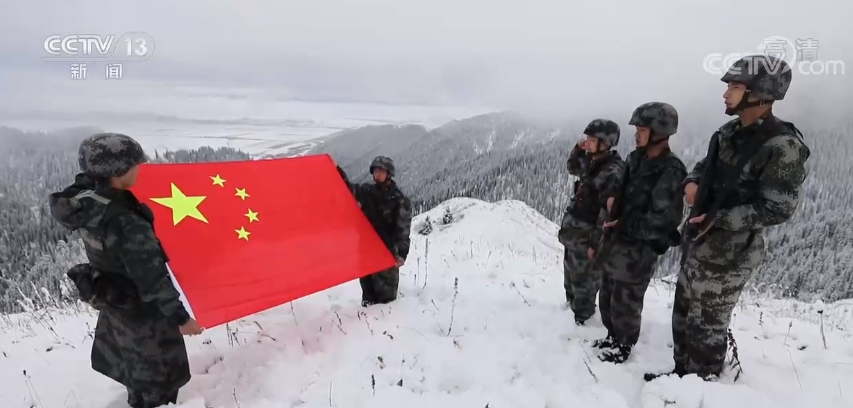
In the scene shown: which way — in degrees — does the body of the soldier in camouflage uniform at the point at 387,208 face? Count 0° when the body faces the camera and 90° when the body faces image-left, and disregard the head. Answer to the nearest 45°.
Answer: approximately 45°

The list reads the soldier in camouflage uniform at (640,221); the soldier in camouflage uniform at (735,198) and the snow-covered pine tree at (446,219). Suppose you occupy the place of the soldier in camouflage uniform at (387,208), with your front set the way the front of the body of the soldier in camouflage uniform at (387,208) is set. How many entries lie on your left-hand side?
2

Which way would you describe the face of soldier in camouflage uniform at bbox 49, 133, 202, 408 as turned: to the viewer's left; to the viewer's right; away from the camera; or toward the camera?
to the viewer's right

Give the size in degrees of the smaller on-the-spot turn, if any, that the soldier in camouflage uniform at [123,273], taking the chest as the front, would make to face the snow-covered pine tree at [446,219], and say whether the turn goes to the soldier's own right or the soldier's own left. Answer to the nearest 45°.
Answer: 0° — they already face it

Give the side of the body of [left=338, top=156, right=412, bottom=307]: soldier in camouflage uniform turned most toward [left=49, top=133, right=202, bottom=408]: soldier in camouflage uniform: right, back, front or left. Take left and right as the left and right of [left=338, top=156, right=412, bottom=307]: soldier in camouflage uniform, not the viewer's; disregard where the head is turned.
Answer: front

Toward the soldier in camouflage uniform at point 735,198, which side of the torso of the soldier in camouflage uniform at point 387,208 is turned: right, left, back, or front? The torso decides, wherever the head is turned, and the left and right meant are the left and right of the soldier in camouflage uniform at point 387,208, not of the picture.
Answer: left

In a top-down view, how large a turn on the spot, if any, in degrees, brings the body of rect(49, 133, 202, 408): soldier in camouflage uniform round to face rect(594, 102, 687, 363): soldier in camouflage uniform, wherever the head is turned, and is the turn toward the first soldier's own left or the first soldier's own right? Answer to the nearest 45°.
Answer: approximately 45° to the first soldier's own right

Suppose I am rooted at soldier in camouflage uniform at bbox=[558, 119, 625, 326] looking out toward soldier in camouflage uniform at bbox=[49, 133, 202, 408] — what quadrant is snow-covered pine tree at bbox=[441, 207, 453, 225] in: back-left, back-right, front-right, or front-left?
back-right

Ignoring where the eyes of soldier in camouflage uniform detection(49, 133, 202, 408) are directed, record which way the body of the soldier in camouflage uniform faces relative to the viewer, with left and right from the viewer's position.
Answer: facing away from the viewer and to the right of the viewer

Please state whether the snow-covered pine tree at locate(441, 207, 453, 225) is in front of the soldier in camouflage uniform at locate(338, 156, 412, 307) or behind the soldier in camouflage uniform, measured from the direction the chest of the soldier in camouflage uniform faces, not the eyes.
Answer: behind

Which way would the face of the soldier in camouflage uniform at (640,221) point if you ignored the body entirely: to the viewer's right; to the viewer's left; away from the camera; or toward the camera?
to the viewer's left
